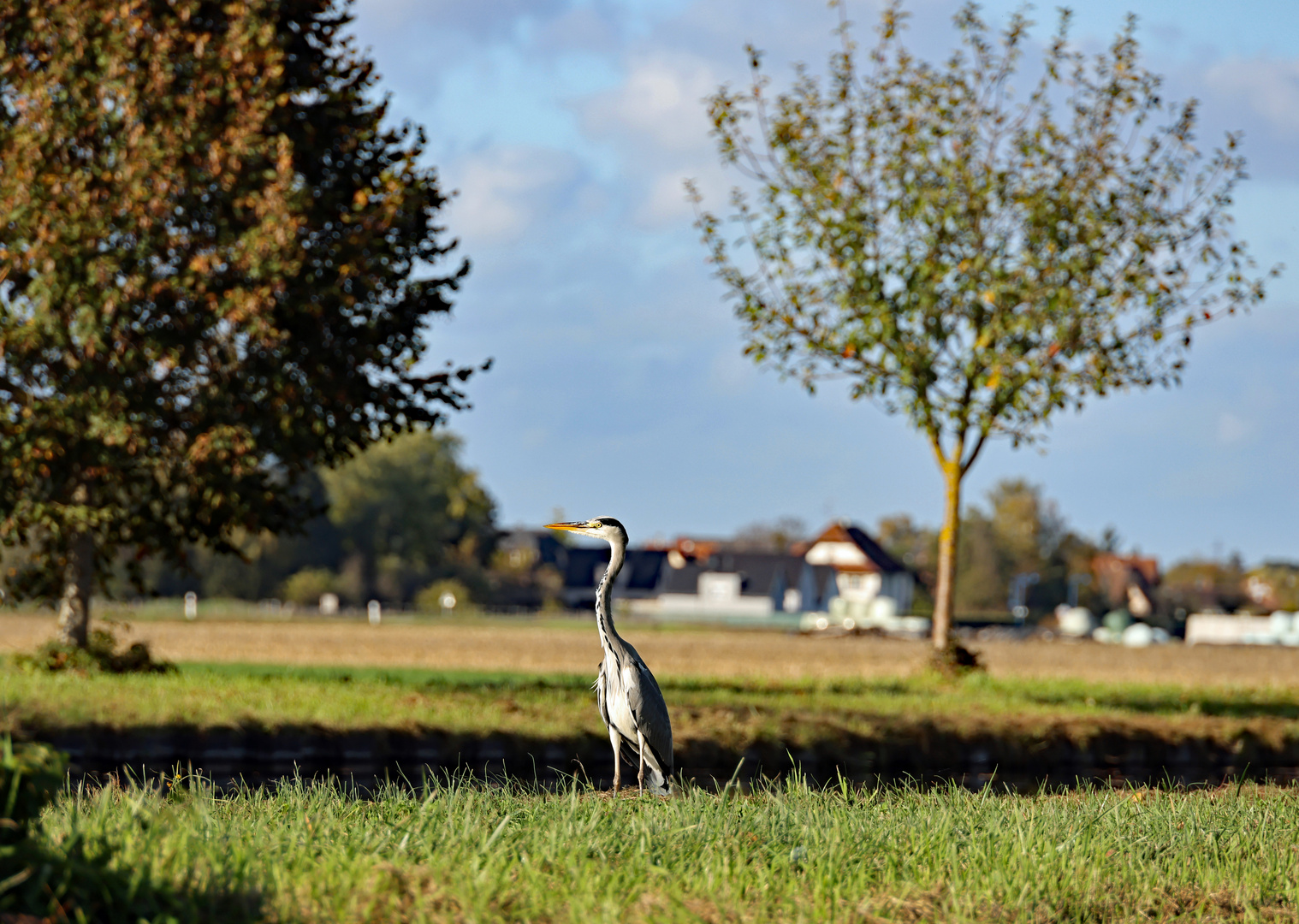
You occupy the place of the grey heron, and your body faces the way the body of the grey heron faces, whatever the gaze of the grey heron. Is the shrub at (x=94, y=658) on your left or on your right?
on your right

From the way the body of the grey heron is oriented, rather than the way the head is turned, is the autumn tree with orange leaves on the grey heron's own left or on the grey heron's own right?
on the grey heron's own right

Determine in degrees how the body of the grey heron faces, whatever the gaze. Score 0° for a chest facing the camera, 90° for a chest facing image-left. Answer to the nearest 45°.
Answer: approximately 45°
